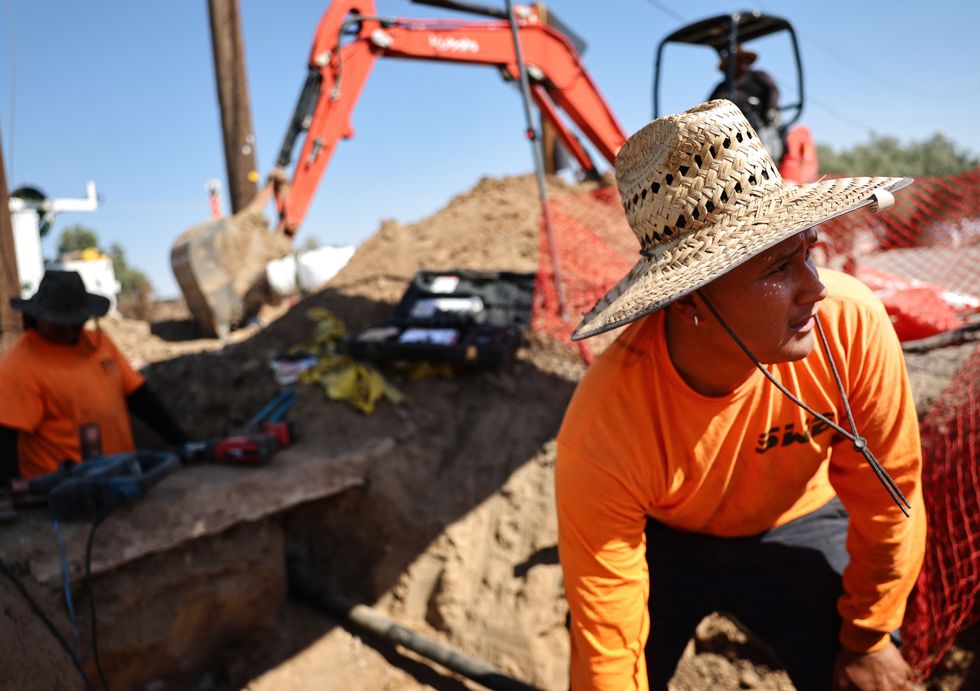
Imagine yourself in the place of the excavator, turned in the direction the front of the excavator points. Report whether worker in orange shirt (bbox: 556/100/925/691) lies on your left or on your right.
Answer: on your left

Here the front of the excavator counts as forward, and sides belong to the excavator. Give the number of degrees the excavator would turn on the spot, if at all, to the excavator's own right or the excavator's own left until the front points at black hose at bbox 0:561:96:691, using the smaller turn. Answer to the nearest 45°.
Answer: approximately 90° to the excavator's own left

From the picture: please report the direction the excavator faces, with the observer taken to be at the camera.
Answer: facing to the left of the viewer

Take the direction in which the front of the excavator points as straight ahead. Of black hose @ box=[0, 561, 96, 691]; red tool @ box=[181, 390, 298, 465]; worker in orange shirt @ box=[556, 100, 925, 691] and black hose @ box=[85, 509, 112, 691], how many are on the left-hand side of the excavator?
4

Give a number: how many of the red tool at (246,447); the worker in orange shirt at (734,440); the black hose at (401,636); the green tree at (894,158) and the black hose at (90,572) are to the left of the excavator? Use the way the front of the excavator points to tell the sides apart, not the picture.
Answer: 4

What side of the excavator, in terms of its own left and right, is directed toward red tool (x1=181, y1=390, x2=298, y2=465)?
left

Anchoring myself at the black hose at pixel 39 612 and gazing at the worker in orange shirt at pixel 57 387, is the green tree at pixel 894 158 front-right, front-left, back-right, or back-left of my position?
front-right

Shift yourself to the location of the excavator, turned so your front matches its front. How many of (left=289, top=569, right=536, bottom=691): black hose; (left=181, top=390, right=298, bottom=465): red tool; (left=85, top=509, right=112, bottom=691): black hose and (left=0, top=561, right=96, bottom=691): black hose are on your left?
4

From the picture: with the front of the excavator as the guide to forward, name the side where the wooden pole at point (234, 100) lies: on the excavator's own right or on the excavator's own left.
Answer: on the excavator's own right

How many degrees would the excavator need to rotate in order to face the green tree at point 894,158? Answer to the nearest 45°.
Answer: approximately 135° to its right

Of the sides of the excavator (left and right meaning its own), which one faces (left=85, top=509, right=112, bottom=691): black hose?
left
